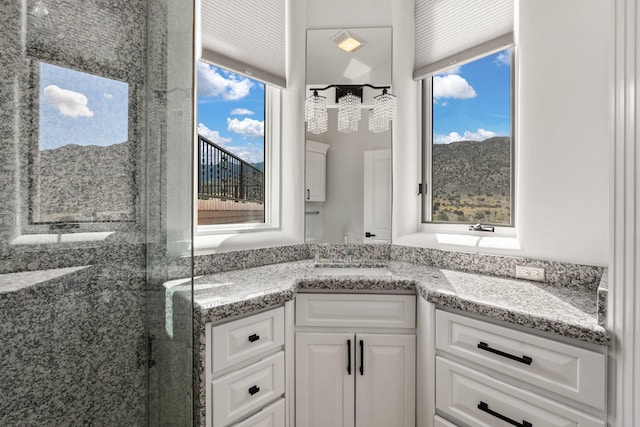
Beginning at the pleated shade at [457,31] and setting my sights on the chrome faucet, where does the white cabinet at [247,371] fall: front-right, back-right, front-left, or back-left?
front-left

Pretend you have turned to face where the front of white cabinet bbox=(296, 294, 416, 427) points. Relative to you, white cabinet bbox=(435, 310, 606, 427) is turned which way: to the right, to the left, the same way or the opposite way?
to the right

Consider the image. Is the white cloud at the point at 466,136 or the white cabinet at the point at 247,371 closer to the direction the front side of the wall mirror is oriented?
the white cabinet

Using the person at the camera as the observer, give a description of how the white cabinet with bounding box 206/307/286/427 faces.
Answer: facing the viewer and to the right of the viewer

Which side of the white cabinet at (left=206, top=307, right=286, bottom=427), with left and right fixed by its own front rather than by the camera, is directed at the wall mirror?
left

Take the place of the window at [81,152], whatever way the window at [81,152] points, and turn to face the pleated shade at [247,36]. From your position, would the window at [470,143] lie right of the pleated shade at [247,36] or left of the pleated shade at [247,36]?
right

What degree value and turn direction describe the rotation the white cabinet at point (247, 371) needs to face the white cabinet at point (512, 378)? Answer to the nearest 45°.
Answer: approximately 45° to its left

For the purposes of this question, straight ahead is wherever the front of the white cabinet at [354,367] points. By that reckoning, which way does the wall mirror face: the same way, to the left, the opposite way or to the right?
the same way

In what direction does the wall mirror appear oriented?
toward the camera

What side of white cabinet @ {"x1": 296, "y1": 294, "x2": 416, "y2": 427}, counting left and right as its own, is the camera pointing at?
front

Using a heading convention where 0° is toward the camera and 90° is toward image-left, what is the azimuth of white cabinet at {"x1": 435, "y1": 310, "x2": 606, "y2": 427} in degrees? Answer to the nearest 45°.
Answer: approximately 45°

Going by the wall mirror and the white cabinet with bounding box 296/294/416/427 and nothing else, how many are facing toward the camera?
2
